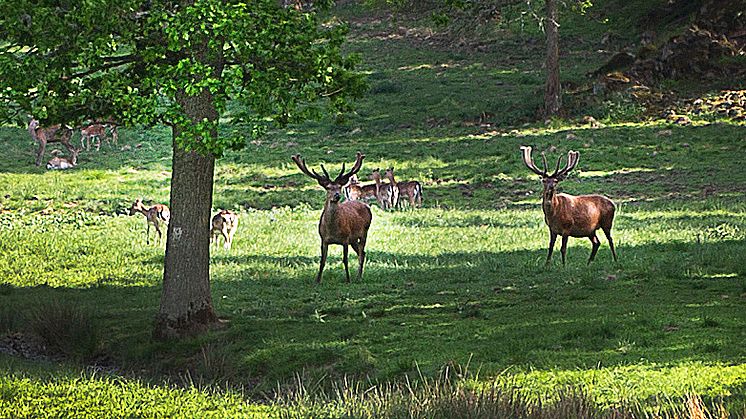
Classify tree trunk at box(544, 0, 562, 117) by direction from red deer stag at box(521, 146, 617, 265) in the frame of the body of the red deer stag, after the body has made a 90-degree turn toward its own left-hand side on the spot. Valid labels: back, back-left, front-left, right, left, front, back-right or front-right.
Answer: back-left

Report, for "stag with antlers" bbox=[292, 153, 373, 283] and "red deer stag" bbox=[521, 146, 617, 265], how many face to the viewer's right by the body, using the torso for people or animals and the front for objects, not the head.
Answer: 0

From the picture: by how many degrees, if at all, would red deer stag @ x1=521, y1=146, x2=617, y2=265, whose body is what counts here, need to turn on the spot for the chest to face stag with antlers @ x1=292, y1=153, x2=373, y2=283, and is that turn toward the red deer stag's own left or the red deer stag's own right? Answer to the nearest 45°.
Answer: approximately 45° to the red deer stag's own right

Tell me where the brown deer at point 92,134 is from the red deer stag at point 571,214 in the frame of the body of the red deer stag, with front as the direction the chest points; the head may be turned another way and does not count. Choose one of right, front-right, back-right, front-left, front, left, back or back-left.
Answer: right

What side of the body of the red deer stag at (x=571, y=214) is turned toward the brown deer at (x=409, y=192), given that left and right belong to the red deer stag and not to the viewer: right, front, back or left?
right

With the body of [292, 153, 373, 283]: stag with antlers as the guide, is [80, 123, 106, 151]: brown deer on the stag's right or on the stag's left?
on the stag's right

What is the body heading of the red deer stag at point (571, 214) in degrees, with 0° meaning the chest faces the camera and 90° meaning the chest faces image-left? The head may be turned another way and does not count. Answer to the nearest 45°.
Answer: approximately 45°

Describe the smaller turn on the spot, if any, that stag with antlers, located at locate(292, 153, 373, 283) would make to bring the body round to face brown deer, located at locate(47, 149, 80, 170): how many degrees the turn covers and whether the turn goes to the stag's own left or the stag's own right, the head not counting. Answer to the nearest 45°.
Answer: approximately 90° to the stag's own right

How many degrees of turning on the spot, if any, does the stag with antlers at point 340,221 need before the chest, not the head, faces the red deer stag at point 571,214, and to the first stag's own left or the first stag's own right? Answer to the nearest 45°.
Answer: approximately 135° to the first stag's own left

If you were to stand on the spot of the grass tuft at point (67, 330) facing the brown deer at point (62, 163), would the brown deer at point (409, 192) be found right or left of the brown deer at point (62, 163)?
right

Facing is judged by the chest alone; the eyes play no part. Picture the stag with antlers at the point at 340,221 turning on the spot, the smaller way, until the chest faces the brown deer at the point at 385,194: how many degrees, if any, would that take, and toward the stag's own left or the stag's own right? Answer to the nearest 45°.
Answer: approximately 135° to the stag's own right

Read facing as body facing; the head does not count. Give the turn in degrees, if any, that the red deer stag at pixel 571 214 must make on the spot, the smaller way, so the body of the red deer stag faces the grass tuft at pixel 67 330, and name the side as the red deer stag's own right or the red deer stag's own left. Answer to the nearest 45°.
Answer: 0° — it already faces it

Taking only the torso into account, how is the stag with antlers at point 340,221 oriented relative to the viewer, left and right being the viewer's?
facing the viewer and to the left of the viewer

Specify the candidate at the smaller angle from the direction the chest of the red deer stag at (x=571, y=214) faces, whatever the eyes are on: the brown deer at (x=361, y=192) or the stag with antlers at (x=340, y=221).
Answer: the stag with antlers

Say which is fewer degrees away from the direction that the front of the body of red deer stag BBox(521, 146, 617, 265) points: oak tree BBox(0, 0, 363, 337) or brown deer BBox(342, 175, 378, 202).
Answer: the oak tree
